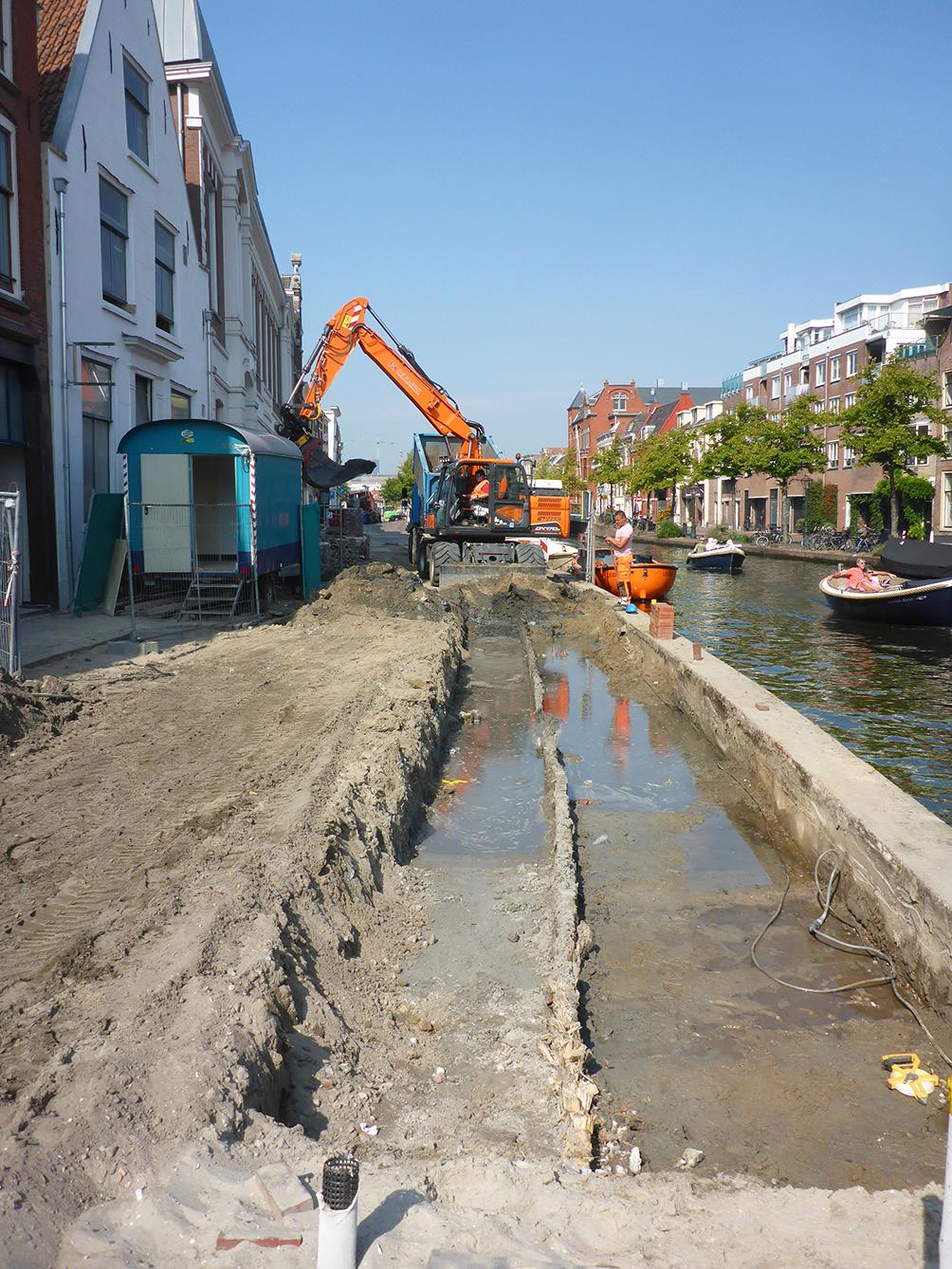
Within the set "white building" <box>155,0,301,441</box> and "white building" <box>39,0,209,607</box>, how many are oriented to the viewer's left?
0

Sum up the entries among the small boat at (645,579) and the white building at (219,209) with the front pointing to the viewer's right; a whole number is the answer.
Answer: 1

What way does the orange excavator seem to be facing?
to the viewer's left

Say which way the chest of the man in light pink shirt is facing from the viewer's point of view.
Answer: to the viewer's left

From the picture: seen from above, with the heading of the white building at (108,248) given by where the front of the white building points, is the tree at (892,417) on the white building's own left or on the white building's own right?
on the white building's own left

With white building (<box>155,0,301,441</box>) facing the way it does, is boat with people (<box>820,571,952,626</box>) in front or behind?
in front

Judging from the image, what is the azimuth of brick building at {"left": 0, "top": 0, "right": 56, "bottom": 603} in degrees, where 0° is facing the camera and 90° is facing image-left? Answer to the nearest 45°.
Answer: approximately 315°
